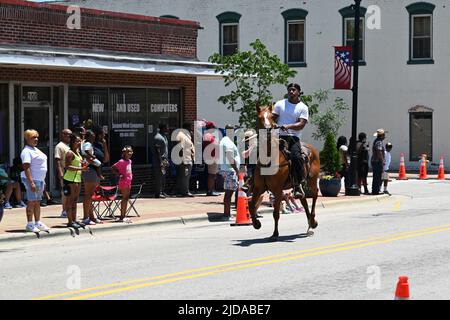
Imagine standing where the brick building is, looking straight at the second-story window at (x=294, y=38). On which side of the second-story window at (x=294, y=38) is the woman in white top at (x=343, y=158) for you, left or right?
right

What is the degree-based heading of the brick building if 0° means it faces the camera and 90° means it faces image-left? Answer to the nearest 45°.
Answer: approximately 0°

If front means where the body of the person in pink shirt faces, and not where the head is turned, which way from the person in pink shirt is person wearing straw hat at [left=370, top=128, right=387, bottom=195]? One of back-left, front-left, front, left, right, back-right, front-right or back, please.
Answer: left

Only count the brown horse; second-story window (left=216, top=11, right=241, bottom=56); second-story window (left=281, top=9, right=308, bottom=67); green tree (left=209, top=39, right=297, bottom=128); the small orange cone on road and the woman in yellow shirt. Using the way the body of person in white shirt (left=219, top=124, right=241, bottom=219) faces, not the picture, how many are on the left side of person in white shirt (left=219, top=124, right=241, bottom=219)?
3

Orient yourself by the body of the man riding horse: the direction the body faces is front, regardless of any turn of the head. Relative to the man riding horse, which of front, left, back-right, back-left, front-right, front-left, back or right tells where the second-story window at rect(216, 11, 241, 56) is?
back-right

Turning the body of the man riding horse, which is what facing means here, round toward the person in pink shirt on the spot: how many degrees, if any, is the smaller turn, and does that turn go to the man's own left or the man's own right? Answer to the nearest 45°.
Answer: approximately 90° to the man's own right

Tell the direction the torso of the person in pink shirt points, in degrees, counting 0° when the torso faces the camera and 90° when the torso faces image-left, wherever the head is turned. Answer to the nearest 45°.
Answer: approximately 315°

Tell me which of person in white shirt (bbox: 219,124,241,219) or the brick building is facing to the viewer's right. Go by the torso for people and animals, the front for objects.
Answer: the person in white shirt

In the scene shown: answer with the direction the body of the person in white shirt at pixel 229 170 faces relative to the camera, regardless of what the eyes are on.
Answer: to the viewer's right

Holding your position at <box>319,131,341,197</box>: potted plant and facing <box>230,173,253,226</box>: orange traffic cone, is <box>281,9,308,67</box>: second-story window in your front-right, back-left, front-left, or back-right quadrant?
back-right

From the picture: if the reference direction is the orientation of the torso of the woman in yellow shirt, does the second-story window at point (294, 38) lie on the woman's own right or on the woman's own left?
on the woman's own left
